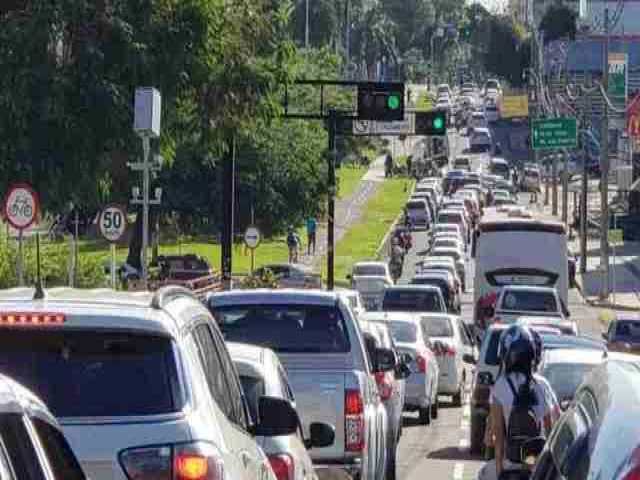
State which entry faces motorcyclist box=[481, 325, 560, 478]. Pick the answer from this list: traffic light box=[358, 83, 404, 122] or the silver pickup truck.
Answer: the traffic light

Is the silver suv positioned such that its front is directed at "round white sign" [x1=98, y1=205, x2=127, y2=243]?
yes

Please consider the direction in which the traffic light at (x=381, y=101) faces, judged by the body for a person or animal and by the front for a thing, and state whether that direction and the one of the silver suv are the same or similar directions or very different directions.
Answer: very different directions

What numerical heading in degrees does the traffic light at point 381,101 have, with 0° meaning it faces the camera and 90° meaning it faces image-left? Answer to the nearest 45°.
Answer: approximately 0°

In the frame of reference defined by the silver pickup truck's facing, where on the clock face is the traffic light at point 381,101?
The traffic light is roughly at 12 o'clock from the silver pickup truck.

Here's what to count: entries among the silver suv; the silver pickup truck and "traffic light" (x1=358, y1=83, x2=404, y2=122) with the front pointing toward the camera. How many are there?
1

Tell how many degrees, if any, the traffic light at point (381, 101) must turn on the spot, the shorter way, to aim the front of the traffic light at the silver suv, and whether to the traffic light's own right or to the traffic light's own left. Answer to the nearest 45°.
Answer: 0° — it already faces it

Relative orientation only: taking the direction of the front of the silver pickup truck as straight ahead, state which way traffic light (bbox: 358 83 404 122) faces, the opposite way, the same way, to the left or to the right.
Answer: the opposite way

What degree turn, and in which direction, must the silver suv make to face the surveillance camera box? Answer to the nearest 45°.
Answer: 0° — it already faces it

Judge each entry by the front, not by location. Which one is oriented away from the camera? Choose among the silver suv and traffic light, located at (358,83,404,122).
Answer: the silver suv

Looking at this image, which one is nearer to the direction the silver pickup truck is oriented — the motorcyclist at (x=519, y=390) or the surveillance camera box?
the surveillance camera box

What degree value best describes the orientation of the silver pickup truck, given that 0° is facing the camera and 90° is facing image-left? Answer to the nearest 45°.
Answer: approximately 180°

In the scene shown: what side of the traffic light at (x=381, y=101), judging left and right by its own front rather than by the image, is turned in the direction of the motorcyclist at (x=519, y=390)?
front

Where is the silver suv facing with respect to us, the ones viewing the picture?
facing away from the viewer

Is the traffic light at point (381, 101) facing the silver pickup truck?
yes
